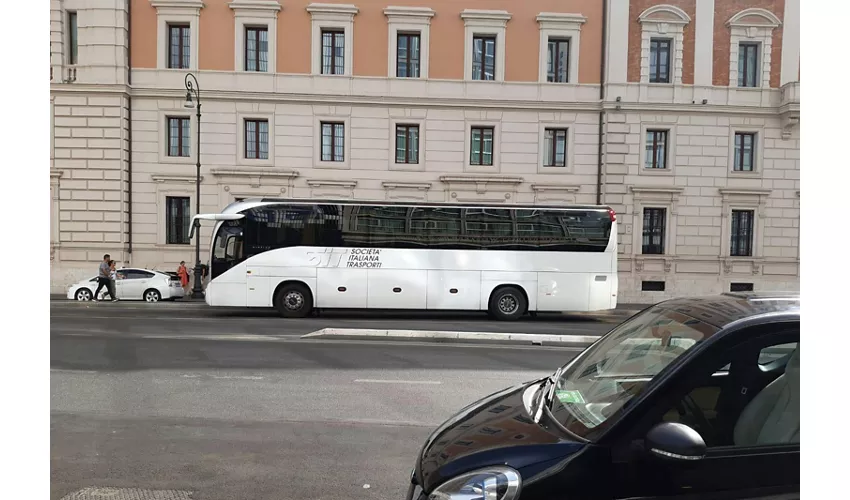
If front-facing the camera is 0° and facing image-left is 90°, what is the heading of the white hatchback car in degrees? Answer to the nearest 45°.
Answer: approximately 90°

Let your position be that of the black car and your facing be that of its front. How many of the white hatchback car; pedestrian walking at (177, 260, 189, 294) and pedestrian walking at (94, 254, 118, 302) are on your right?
3

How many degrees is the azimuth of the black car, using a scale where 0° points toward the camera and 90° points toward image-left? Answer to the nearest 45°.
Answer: approximately 45°

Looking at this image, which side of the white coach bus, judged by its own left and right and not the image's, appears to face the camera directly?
left

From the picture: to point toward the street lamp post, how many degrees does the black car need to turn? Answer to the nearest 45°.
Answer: approximately 90° to its right

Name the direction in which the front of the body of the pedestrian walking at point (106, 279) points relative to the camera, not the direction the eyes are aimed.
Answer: to the viewer's right

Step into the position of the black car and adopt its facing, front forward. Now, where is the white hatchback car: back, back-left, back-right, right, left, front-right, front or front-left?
right

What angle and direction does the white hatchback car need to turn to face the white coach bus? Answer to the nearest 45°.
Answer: approximately 135° to its left

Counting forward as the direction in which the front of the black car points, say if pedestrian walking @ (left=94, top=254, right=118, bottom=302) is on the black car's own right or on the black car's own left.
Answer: on the black car's own right

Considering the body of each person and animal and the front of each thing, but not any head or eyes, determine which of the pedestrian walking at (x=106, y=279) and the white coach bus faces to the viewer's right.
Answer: the pedestrian walking
